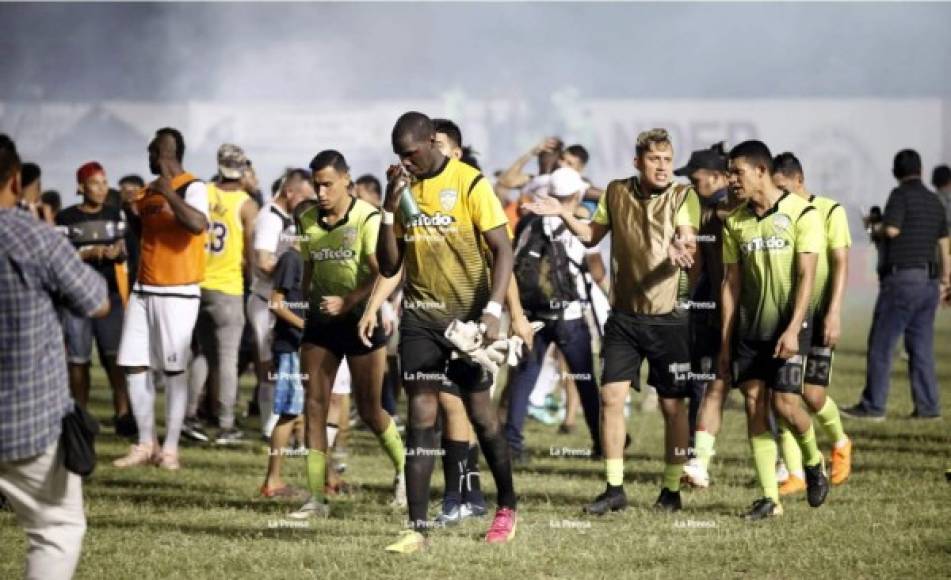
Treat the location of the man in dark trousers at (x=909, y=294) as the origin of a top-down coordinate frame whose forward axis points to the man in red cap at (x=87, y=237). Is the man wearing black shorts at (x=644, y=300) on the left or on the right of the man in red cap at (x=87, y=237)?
left

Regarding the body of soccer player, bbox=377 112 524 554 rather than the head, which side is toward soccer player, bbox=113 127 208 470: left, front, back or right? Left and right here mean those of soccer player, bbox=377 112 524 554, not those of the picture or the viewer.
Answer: right

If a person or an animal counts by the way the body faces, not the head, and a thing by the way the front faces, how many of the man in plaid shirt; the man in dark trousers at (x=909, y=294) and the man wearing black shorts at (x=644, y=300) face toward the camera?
1

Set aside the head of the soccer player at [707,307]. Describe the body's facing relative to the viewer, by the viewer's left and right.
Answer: facing the viewer and to the left of the viewer

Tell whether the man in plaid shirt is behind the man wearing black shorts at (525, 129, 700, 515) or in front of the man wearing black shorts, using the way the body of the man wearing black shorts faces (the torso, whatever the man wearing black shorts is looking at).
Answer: in front

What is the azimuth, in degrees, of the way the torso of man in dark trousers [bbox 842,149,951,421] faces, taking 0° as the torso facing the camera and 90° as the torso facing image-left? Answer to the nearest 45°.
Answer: approximately 135°

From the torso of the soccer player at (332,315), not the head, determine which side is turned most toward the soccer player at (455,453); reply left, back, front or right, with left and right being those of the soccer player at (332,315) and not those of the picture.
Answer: left

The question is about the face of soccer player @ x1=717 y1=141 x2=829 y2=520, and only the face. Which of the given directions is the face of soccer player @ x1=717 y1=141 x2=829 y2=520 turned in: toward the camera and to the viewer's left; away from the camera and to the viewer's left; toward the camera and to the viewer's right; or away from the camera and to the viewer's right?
toward the camera and to the viewer's left

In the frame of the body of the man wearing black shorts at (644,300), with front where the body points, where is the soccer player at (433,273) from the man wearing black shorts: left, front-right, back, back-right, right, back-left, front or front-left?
front-right
